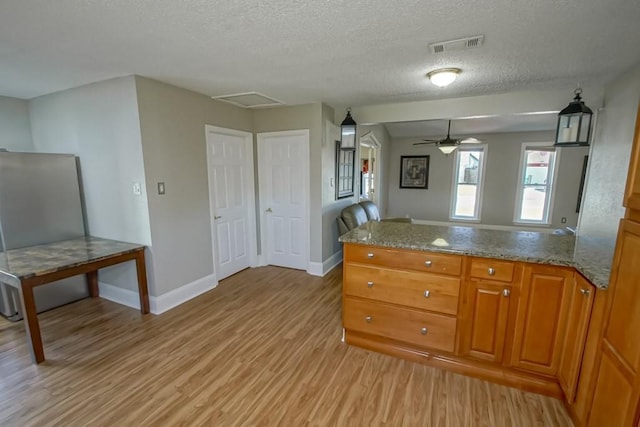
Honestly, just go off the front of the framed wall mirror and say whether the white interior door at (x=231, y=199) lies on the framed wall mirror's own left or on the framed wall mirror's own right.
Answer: on the framed wall mirror's own right

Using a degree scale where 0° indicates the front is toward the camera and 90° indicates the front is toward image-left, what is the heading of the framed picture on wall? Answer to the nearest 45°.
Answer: approximately 0°

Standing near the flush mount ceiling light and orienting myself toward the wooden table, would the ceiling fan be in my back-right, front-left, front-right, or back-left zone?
back-right

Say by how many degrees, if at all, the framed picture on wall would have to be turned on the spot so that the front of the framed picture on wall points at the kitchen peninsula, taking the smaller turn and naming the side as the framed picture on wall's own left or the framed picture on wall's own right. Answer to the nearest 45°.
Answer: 0° — it already faces it

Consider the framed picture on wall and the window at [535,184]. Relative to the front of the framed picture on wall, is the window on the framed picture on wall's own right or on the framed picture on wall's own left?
on the framed picture on wall's own left

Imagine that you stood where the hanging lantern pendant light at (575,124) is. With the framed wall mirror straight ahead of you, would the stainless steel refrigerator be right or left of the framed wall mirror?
left

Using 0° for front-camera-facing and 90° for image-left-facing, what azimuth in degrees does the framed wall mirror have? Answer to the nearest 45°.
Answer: approximately 315°

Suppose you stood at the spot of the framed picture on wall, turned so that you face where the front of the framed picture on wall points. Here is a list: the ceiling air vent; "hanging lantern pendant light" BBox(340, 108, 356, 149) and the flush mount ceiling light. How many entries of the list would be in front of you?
3

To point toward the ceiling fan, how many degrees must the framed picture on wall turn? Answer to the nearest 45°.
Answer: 0° — it already faces it

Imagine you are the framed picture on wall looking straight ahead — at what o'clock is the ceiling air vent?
The ceiling air vent is roughly at 12 o'clock from the framed picture on wall.

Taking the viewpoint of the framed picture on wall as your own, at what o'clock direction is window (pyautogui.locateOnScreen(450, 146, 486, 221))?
The window is roughly at 9 o'clock from the framed picture on wall.

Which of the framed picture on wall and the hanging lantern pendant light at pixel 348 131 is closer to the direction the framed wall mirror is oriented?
the hanging lantern pendant light

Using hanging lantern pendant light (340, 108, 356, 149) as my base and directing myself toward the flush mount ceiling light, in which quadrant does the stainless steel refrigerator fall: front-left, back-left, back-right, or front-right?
back-right
